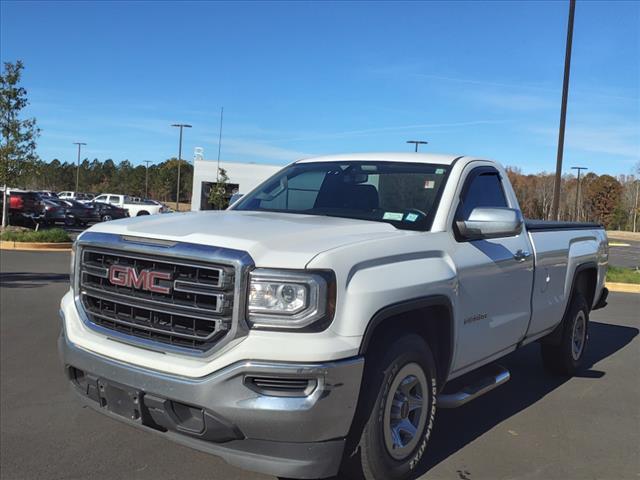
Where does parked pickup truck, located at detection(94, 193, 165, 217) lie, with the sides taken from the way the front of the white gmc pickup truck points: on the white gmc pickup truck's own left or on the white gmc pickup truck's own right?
on the white gmc pickup truck's own right

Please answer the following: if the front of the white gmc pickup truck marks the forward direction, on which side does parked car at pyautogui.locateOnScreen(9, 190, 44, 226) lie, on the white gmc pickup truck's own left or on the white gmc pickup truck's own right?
on the white gmc pickup truck's own right

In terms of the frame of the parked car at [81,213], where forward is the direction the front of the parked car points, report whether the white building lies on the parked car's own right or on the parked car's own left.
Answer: on the parked car's own left

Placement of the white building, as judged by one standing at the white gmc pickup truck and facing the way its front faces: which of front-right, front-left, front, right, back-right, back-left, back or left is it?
back-right

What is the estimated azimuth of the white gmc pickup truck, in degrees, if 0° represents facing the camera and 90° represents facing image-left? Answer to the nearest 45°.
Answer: approximately 45°

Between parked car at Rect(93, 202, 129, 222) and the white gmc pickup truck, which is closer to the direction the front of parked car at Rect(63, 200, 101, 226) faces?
the white gmc pickup truck

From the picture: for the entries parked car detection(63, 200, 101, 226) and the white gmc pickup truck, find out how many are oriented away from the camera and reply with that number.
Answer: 0

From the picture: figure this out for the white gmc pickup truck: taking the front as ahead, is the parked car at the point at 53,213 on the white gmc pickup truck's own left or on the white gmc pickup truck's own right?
on the white gmc pickup truck's own right

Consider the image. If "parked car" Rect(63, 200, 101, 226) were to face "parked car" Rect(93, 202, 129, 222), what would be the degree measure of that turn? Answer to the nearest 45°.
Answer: approximately 90° to its left
